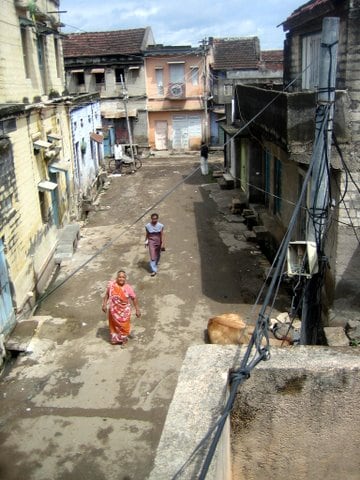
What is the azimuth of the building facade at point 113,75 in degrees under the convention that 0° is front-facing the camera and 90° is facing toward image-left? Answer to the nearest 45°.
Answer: approximately 0°

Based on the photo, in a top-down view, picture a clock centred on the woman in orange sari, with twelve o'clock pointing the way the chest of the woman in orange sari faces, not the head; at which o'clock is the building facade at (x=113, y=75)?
The building facade is roughly at 6 o'clock from the woman in orange sari.

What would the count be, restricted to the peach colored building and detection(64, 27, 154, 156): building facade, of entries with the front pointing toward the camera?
2

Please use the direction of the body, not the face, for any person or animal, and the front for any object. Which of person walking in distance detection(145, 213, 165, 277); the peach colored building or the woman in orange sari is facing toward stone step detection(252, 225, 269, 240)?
the peach colored building

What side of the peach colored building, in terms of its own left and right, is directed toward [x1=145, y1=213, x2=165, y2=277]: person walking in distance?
front

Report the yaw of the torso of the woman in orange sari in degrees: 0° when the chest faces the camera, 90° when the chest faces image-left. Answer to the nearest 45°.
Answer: approximately 0°

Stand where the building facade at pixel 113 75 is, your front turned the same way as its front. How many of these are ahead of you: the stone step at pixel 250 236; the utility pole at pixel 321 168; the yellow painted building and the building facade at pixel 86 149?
4

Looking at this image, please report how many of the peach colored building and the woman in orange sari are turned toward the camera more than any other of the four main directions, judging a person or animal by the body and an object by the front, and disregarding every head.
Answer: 2
